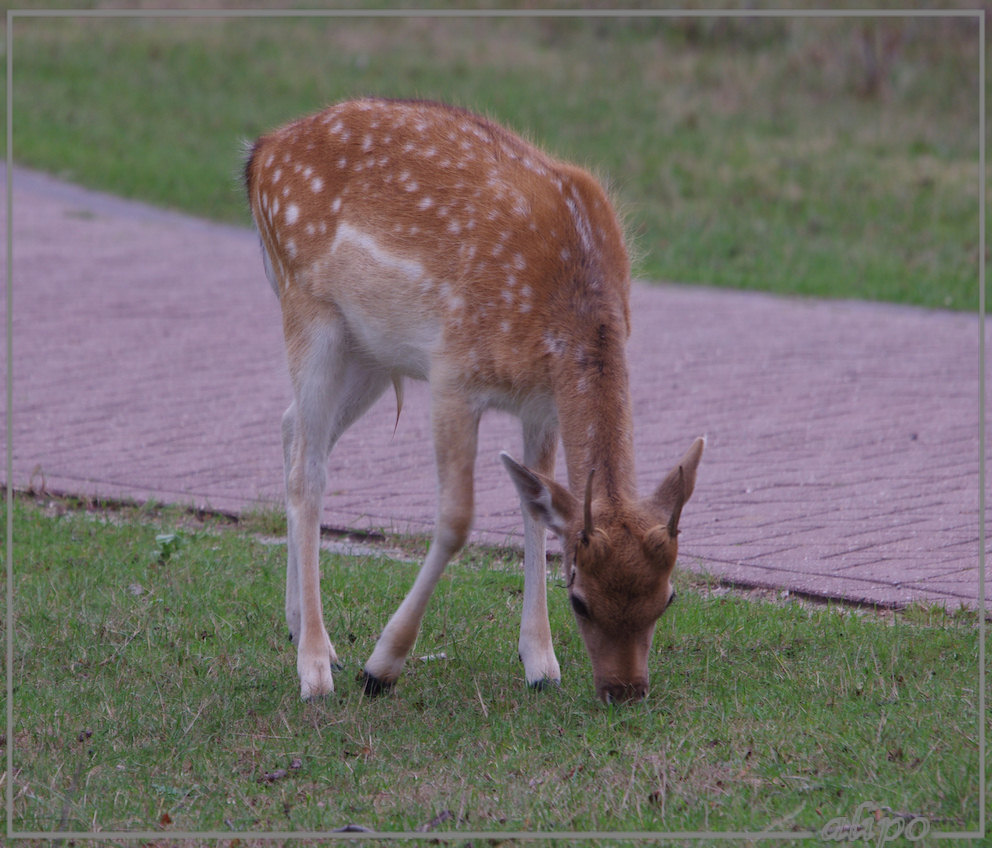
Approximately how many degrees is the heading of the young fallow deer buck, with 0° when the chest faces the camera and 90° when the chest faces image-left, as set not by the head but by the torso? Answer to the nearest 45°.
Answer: approximately 315°
